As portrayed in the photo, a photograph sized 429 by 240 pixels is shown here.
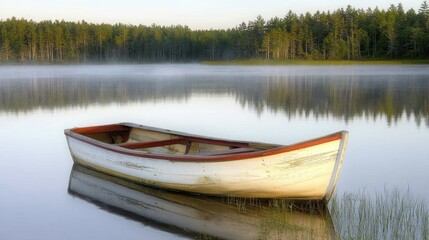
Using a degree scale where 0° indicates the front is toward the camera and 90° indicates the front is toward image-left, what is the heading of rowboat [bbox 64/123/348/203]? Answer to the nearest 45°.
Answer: approximately 315°
